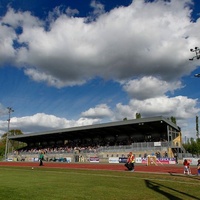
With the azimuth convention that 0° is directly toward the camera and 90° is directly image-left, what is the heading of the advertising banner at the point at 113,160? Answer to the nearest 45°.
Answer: approximately 0°

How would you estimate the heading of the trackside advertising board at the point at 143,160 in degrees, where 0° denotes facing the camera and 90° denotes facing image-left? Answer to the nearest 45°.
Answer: approximately 0°
